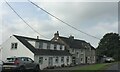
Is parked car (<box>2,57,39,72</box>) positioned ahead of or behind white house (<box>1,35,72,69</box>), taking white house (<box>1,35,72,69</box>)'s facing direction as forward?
ahead

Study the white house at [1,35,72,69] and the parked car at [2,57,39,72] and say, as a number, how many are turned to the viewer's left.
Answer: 0

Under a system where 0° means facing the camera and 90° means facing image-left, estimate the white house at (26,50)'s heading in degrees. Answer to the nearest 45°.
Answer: approximately 315°

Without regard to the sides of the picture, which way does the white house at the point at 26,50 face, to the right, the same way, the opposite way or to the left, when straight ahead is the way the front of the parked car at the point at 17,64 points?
to the right

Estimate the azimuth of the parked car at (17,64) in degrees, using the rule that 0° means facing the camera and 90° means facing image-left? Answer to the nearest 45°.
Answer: approximately 225°

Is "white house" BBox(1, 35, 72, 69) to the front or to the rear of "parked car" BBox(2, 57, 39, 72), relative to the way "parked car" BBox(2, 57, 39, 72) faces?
to the front
